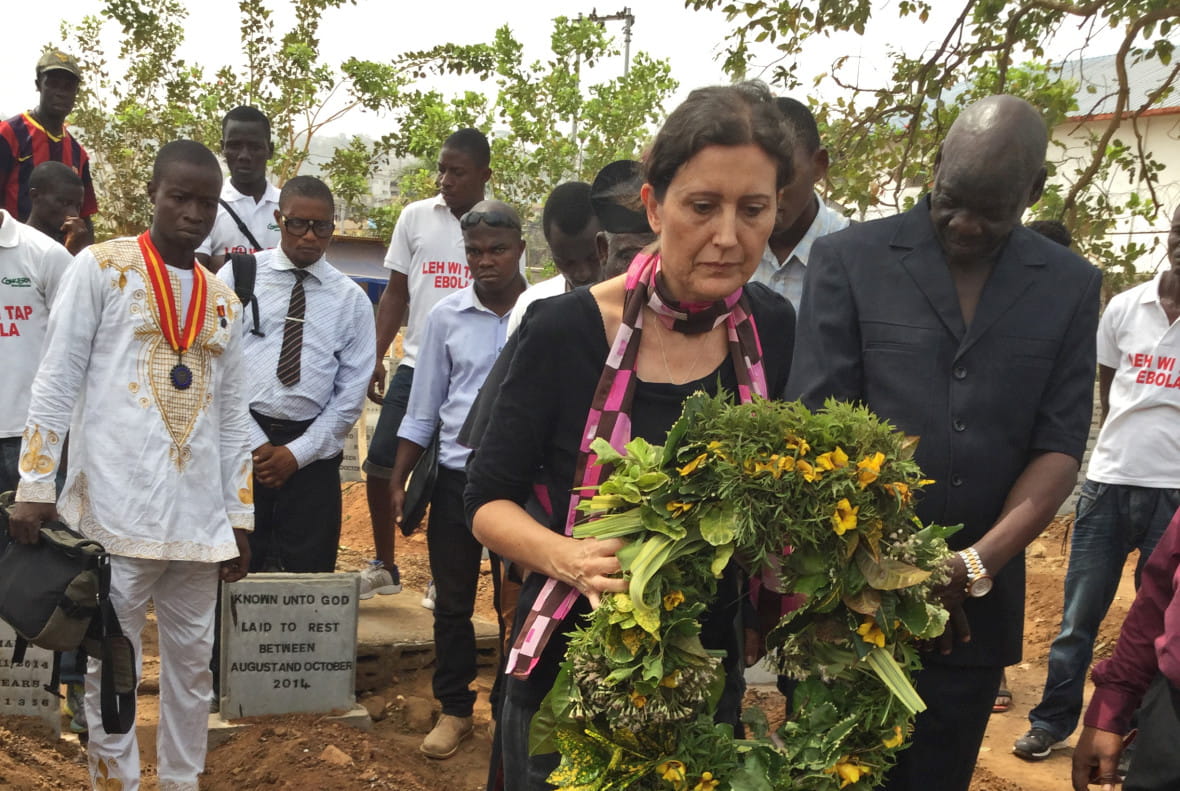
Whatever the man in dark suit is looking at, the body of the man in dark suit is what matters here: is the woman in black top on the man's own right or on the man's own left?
on the man's own right

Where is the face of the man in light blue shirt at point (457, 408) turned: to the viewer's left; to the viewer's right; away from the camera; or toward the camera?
toward the camera

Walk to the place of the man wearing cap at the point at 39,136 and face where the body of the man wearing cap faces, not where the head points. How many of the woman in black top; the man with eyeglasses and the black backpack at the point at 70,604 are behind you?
0

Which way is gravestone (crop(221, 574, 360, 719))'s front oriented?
toward the camera

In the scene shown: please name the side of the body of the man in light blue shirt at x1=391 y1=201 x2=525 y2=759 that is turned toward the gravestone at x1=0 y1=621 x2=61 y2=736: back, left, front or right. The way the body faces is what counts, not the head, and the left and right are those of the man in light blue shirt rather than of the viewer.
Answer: right

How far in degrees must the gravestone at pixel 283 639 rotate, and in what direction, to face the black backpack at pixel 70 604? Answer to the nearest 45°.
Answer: approximately 45° to its right

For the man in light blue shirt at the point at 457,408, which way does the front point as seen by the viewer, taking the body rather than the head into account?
toward the camera

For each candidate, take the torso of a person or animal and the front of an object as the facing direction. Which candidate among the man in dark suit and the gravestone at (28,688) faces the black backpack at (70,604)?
the gravestone

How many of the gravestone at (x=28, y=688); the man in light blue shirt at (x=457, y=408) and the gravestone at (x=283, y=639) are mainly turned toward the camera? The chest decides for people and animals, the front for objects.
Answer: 3

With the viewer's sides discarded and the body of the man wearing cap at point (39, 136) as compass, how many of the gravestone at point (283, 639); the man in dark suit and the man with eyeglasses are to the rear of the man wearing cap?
0

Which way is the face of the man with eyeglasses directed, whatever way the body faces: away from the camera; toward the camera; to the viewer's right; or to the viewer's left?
toward the camera

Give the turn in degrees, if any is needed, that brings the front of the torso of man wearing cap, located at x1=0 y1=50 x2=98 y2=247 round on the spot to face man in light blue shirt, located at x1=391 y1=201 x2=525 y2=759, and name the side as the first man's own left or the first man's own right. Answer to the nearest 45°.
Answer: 0° — they already face them

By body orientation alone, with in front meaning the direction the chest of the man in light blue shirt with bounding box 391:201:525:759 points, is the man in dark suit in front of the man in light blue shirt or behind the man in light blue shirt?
in front

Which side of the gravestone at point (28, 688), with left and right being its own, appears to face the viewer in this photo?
front

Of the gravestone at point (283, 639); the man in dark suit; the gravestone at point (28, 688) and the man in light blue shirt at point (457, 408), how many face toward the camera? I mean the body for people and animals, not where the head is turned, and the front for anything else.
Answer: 4

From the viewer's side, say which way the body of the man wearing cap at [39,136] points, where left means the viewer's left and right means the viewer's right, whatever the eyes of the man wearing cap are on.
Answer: facing the viewer and to the right of the viewer

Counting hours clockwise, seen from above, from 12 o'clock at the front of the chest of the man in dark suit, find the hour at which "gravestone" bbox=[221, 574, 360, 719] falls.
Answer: The gravestone is roughly at 4 o'clock from the man in dark suit.
